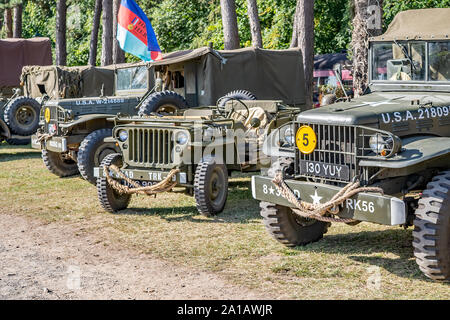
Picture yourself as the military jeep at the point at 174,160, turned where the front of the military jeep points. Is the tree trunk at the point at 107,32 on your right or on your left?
on your right

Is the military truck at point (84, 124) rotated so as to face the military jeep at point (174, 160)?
no

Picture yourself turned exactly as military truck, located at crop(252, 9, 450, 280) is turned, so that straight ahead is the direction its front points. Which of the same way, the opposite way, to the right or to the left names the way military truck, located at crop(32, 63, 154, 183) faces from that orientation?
the same way

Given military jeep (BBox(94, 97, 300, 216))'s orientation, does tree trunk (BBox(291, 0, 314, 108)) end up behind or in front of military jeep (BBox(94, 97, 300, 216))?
behind

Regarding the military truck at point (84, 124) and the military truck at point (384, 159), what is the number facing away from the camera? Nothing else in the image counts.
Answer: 0

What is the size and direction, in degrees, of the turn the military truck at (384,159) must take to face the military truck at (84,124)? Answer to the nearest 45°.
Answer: approximately 90° to its right

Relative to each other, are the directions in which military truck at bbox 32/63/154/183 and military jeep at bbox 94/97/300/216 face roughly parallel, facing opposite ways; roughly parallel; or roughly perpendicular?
roughly parallel

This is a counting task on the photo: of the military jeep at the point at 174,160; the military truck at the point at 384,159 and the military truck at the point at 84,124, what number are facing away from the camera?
0

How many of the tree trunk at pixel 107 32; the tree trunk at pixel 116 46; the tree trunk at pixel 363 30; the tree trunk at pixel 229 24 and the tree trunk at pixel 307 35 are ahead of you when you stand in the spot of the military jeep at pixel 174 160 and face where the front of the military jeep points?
0

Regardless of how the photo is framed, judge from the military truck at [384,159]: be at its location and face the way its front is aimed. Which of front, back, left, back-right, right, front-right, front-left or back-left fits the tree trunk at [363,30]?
back-right

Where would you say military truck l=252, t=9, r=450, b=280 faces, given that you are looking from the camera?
facing the viewer and to the left of the viewer

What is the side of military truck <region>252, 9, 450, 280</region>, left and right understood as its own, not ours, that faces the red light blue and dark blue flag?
right

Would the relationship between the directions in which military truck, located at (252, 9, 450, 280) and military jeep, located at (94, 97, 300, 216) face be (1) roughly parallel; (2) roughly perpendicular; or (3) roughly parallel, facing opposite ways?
roughly parallel

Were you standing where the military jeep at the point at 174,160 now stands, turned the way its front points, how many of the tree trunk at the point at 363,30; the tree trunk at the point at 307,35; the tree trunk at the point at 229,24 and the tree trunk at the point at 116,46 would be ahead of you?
0

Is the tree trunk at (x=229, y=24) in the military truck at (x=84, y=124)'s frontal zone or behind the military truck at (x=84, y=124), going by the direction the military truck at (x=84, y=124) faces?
behind
